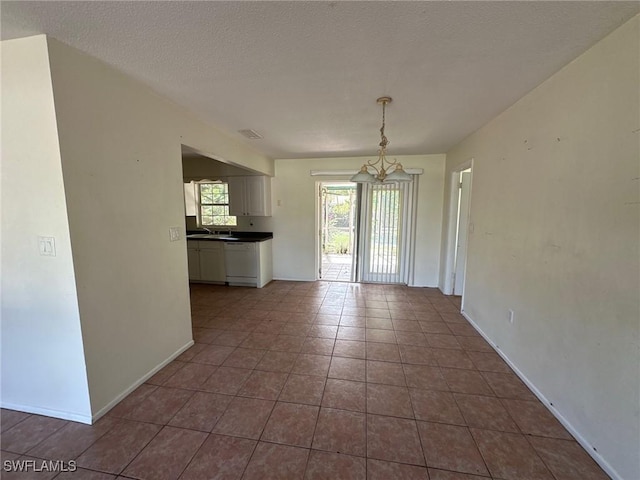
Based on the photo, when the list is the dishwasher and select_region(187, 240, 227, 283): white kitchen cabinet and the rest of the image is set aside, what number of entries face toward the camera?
2

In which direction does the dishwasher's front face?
toward the camera

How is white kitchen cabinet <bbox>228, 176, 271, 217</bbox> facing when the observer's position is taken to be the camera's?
facing the viewer

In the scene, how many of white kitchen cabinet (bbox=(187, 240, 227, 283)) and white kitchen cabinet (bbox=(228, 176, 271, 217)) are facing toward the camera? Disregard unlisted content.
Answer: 2

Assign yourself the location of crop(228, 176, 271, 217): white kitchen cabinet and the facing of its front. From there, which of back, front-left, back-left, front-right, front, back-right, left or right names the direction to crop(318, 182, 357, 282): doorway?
back-left

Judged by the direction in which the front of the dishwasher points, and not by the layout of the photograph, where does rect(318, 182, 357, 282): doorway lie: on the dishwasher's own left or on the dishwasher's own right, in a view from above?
on the dishwasher's own left

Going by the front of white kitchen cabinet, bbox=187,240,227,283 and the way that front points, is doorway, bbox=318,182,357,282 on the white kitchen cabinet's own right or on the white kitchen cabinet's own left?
on the white kitchen cabinet's own left

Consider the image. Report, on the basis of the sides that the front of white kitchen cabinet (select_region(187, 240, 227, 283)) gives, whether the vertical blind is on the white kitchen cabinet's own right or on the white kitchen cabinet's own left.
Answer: on the white kitchen cabinet's own left
